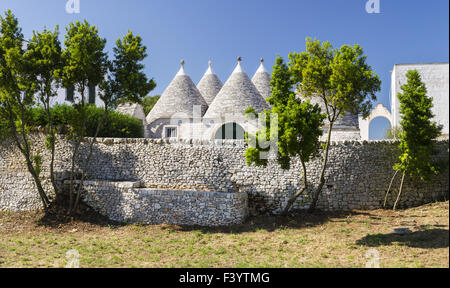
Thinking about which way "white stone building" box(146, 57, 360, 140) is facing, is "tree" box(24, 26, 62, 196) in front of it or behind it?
in front

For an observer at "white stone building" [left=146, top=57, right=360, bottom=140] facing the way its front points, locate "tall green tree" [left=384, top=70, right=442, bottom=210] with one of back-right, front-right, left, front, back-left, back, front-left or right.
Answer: front-left

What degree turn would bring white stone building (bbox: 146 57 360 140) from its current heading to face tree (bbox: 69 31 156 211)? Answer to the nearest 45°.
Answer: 0° — it already faces it

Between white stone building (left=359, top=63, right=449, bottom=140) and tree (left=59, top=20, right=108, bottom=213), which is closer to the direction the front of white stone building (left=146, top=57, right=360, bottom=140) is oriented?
the tree

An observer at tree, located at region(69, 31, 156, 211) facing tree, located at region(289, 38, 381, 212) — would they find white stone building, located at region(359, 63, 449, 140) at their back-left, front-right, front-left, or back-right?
front-left

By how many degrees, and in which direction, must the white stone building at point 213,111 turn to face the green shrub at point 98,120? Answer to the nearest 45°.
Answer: approximately 45° to its right

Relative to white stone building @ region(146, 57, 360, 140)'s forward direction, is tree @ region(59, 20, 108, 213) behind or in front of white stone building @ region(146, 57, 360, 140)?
in front

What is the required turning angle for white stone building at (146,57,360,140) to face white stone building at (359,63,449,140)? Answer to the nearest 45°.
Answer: approximately 90° to its left

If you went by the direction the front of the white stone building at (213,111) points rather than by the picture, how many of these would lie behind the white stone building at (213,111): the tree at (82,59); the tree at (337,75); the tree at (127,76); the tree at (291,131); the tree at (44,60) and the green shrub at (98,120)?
0

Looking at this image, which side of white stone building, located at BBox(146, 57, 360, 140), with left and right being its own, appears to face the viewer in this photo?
front

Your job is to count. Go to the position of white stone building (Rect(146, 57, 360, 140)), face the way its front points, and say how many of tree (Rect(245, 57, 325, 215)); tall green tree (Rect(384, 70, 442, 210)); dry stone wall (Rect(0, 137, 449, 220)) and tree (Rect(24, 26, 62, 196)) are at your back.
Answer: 0
